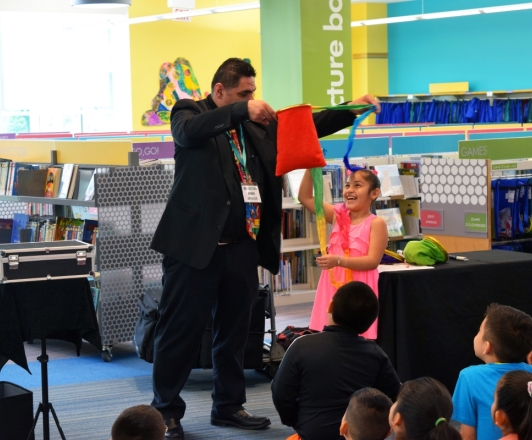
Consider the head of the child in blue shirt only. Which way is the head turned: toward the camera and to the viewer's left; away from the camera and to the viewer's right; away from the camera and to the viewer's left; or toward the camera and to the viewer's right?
away from the camera and to the viewer's left

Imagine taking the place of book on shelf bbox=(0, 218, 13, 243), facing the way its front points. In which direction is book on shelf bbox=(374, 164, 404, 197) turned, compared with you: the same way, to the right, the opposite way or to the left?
the same way

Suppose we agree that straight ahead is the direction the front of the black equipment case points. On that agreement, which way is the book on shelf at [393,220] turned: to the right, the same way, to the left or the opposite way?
the same way

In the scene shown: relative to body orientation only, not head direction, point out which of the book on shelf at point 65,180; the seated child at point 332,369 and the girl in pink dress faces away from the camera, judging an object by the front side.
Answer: the seated child

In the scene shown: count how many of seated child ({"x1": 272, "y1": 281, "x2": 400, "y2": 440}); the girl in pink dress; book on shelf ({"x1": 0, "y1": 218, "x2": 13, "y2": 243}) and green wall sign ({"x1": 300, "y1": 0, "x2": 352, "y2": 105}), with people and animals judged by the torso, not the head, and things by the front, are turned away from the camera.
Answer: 1

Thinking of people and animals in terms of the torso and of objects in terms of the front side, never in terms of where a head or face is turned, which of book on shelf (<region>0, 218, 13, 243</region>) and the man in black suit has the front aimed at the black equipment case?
the book on shelf

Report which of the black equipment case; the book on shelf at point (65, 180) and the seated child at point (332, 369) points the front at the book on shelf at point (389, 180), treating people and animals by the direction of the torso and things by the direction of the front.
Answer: the seated child

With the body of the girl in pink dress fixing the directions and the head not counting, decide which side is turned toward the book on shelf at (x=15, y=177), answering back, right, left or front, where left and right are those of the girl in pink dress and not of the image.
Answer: right

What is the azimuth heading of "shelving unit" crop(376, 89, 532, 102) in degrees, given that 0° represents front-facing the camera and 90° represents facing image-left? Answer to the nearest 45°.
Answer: approximately 0°

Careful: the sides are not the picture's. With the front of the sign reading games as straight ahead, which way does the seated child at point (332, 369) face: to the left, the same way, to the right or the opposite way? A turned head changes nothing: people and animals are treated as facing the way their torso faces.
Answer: the opposite way

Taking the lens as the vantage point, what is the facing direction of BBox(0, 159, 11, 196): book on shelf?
facing the viewer

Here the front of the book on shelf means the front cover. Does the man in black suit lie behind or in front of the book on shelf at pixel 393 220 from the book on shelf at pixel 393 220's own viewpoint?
in front

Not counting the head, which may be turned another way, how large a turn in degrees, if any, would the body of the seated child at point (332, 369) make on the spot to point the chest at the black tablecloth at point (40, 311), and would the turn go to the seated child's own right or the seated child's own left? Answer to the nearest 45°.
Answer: approximately 45° to the seated child's own left

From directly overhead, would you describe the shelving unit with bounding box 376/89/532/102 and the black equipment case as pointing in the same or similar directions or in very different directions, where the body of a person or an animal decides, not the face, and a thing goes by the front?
same or similar directions

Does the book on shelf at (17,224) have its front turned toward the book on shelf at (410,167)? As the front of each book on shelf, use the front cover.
no

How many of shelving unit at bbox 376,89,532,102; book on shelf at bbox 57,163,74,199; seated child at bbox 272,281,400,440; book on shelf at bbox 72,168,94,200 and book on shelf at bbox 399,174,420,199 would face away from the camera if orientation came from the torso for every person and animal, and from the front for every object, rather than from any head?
1

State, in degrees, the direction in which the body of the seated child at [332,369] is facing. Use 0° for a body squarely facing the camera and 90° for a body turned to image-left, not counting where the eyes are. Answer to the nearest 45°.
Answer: approximately 180°

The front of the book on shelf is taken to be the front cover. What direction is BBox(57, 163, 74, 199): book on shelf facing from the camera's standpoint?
toward the camera

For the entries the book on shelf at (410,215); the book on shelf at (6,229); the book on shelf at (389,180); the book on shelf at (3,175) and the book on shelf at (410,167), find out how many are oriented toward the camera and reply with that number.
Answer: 5

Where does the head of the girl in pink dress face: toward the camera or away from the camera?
toward the camera

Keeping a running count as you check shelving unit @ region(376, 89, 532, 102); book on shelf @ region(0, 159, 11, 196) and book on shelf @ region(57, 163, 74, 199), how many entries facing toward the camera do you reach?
3
